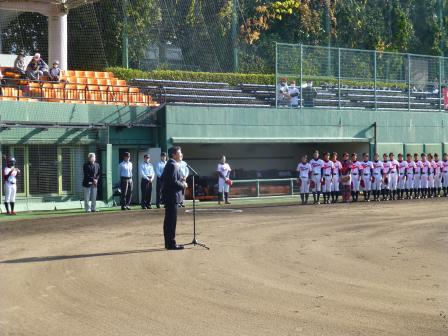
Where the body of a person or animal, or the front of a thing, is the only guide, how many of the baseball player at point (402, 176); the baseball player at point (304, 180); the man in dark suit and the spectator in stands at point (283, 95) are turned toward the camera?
3

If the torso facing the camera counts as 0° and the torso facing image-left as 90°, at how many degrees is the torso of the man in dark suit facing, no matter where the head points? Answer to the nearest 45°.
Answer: approximately 270°

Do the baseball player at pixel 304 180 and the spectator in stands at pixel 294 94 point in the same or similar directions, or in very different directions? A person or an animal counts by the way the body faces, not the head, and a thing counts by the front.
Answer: same or similar directions

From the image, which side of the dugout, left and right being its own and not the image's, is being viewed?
front

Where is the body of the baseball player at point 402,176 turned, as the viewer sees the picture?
toward the camera

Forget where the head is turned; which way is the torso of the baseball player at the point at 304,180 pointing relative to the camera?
toward the camera

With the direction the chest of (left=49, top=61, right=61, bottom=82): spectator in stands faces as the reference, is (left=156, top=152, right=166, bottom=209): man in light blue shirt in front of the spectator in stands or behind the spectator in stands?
in front

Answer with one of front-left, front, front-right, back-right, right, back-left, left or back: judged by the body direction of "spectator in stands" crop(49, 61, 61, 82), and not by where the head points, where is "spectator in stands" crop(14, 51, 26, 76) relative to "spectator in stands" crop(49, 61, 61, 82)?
back-right

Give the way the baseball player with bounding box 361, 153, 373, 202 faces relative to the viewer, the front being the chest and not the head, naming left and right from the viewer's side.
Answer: facing the viewer

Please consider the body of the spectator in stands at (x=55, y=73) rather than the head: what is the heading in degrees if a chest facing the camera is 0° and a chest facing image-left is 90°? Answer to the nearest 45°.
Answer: approximately 315°

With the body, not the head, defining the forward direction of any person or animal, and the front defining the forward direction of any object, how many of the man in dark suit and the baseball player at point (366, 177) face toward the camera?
1

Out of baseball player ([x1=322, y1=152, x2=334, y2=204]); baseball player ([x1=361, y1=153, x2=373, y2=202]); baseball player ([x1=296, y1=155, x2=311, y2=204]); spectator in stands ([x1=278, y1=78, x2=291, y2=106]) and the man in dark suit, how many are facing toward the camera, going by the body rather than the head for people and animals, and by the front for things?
4
